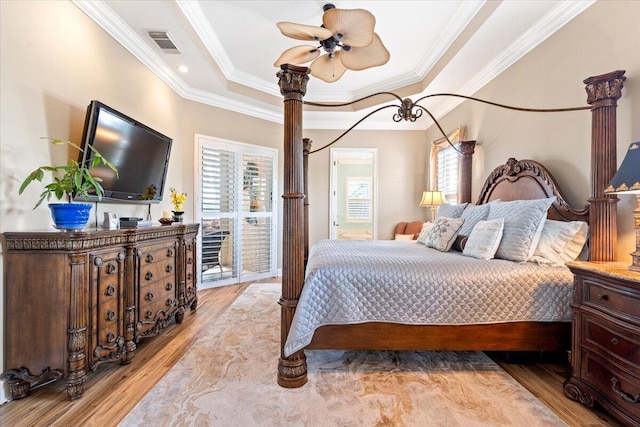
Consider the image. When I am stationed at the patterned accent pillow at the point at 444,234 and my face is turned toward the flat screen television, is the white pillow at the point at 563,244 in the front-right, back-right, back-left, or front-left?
back-left

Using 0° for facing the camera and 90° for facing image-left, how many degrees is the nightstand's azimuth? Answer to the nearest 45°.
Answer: approximately 45°

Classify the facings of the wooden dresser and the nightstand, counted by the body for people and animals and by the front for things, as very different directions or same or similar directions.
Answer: very different directions

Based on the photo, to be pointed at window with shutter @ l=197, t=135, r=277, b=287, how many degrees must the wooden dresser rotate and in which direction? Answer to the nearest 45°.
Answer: approximately 90° to its left

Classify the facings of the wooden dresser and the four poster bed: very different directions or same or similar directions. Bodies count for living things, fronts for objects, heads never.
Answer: very different directions

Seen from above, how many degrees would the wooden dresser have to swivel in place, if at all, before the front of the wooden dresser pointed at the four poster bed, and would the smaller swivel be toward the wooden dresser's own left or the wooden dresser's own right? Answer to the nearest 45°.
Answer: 0° — it already faces it

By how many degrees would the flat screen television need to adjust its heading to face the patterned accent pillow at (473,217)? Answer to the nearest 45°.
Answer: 0° — it already faces it

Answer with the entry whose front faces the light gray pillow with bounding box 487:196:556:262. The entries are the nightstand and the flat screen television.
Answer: the flat screen television

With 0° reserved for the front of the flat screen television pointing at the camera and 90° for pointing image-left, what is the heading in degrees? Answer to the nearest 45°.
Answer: approximately 315°

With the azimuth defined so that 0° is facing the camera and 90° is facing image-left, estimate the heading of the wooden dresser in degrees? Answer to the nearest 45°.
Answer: approximately 315°

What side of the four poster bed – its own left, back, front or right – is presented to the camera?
left

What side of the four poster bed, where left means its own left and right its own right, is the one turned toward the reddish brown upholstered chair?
right
